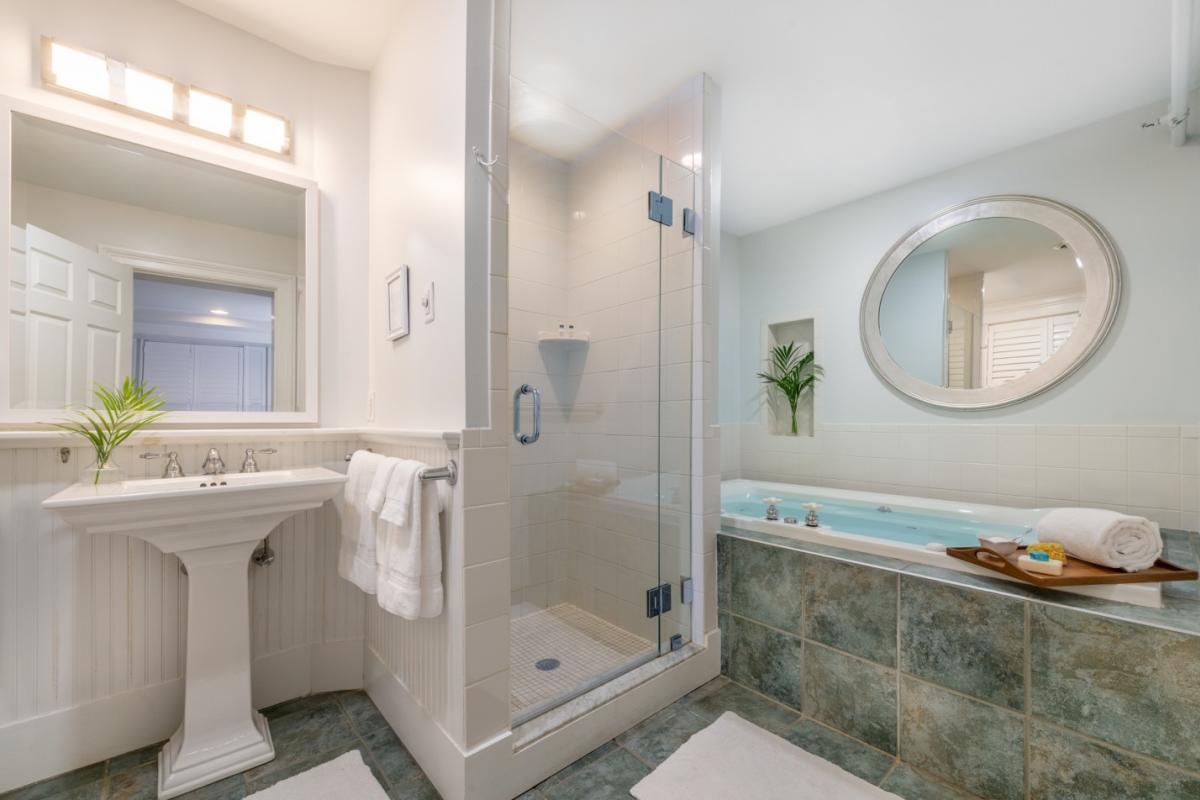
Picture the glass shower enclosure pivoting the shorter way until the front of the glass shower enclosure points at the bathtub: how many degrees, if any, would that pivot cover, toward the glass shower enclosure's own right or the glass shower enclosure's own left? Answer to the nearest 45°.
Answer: approximately 45° to the glass shower enclosure's own left

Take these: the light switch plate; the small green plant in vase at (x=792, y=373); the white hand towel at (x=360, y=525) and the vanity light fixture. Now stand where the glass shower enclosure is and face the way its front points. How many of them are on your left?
1

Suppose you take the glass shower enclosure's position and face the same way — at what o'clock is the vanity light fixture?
The vanity light fixture is roughly at 4 o'clock from the glass shower enclosure.

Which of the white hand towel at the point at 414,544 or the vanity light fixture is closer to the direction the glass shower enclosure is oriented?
the white hand towel

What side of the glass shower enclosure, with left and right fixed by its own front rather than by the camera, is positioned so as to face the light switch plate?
right

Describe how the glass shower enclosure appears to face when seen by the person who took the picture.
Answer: facing the viewer and to the right of the viewer

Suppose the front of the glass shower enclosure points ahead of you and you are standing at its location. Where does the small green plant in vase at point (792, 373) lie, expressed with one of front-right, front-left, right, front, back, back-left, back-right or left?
left

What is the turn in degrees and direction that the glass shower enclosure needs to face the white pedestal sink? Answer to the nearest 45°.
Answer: approximately 135° to its right

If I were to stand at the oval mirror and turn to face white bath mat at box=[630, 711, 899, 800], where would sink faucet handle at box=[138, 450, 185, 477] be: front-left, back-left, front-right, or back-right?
front-right

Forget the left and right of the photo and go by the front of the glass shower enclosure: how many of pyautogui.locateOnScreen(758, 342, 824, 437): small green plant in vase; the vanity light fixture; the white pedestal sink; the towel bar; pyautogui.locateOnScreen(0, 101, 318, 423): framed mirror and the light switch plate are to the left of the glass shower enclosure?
1

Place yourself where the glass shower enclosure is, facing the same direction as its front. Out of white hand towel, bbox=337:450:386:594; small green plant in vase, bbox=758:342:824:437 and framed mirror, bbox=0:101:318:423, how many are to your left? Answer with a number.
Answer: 1

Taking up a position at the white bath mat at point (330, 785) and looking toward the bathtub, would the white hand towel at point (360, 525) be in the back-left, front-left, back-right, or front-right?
front-left

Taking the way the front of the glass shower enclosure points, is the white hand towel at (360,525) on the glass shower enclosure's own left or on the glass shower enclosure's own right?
on the glass shower enclosure's own right
